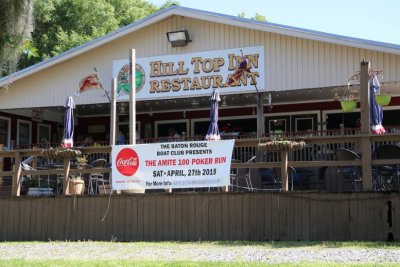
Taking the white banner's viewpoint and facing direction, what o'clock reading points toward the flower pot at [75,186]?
The flower pot is roughly at 4 o'clock from the white banner.

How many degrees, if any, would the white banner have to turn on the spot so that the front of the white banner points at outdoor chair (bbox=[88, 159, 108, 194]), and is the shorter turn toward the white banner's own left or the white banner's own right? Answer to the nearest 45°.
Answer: approximately 135° to the white banner's own right

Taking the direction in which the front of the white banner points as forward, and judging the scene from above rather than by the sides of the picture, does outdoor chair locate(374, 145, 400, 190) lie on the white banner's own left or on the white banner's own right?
on the white banner's own left
